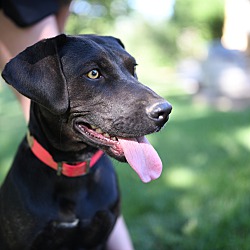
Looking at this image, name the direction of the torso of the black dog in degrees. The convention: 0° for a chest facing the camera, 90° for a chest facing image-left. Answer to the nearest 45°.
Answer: approximately 315°
